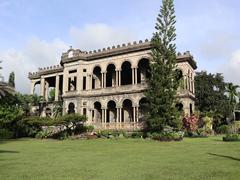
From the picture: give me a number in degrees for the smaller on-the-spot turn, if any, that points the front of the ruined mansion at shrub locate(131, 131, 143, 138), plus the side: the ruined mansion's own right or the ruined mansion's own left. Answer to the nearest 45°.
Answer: approximately 45° to the ruined mansion's own left

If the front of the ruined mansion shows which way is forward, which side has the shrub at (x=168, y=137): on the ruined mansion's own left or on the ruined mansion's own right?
on the ruined mansion's own left

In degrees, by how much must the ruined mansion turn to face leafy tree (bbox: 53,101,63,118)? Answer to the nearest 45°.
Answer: approximately 90° to its right

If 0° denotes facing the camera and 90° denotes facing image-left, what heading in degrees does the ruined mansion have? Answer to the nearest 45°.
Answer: approximately 45°

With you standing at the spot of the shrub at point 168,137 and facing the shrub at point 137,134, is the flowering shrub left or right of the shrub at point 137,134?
right

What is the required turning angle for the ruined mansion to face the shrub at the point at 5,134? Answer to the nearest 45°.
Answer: approximately 45° to its right

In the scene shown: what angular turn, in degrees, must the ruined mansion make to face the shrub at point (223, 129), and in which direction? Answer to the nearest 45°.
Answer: approximately 135° to its left

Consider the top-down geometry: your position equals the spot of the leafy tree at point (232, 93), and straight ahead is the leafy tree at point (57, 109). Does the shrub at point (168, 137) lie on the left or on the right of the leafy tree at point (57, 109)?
left
